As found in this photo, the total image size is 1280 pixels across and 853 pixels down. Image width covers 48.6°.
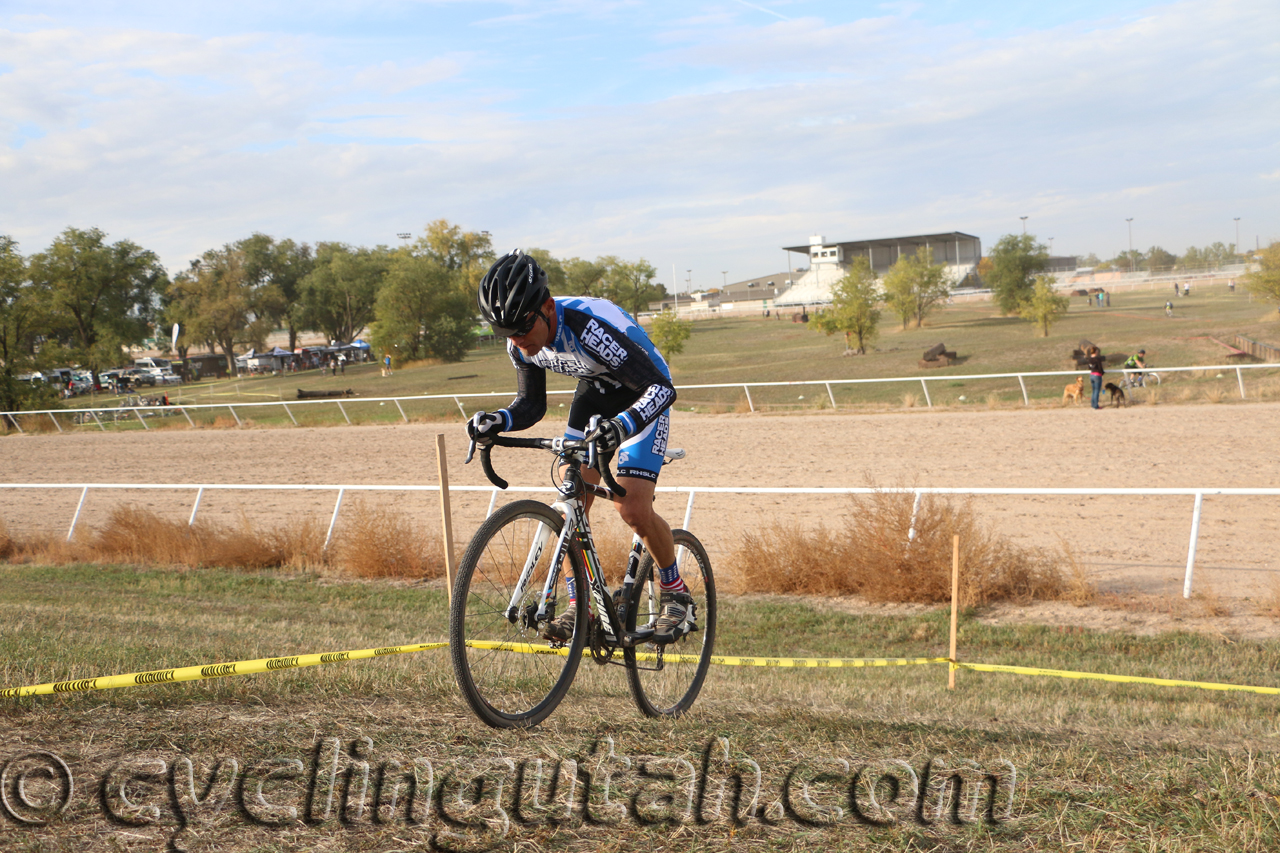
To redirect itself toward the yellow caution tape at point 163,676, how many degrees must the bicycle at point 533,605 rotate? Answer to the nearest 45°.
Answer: approximately 45° to its right

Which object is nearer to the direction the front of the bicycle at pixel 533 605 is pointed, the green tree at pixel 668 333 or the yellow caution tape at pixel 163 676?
the yellow caution tape

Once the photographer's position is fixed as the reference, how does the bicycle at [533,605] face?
facing the viewer and to the left of the viewer

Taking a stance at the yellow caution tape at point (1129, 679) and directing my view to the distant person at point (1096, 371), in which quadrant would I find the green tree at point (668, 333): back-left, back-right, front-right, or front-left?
front-left

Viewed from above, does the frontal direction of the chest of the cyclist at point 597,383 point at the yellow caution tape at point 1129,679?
no

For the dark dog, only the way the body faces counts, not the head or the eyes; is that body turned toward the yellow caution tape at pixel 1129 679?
no

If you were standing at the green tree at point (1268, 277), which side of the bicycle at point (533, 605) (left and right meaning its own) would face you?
back

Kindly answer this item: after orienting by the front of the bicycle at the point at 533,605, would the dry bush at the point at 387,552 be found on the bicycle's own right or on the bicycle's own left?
on the bicycle's own right

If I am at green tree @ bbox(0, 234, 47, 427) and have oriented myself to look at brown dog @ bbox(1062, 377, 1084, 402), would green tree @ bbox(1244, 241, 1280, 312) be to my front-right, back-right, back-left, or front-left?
front-left
